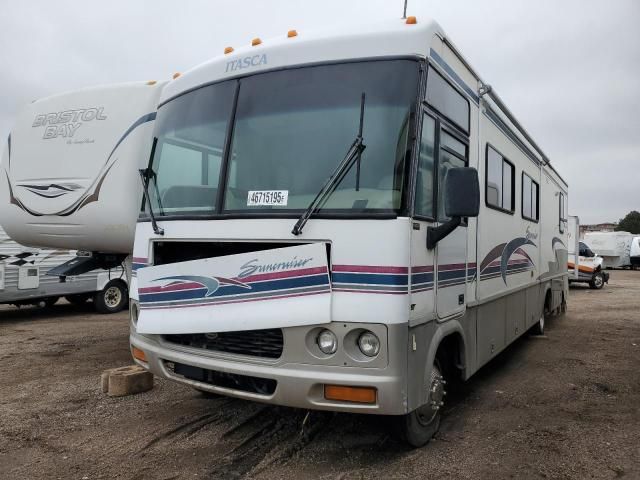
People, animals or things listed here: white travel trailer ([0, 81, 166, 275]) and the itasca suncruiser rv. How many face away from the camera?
0

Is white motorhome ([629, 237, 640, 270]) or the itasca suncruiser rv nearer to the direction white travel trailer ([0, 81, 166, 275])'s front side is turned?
the itasca suncruiser rv

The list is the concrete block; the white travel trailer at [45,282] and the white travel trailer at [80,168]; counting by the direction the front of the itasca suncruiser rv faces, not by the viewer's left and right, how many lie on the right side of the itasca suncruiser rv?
3

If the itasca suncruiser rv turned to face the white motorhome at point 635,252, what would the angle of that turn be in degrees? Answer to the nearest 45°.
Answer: approximately 180°

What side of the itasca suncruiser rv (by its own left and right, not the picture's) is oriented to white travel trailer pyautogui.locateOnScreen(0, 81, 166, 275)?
right

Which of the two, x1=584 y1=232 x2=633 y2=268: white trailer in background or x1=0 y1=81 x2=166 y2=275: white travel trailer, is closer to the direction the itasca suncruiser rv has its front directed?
the white travel trailer

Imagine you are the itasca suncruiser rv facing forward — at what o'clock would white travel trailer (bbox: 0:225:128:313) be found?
The white travel trailer is roughly at 3 o'clock from the itasca suncruiser rv.

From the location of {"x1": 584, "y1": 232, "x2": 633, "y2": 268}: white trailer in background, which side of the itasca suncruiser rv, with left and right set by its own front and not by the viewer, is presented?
back

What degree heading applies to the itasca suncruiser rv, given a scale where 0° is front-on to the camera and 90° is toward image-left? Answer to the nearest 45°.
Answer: approximately 45°

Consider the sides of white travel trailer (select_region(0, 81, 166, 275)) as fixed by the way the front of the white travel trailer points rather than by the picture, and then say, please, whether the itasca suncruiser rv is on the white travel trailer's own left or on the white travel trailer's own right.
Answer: on the white travel trailer's own left
